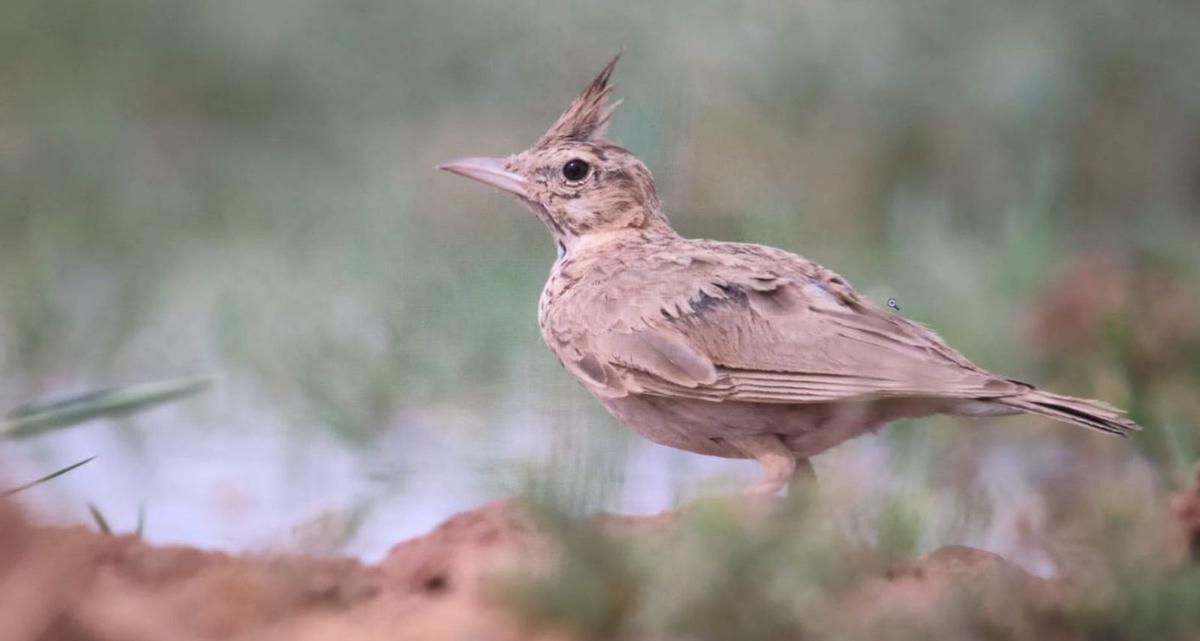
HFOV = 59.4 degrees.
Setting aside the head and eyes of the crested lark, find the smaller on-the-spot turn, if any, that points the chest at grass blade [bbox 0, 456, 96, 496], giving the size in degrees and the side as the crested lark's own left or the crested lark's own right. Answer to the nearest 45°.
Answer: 0° — it already faces it

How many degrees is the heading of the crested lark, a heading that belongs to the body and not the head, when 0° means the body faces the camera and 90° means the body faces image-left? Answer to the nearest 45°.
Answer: approximately 90°
